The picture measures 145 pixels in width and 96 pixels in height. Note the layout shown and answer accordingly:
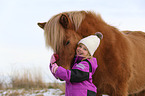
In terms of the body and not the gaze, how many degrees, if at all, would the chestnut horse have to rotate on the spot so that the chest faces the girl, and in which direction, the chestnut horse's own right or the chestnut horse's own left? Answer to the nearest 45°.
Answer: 0° — it already faces them

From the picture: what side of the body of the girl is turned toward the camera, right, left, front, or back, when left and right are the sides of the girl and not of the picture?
left

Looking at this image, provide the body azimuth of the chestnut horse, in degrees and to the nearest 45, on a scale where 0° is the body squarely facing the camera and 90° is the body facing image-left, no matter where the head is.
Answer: approximately 45°
